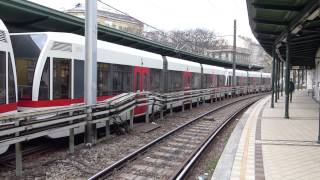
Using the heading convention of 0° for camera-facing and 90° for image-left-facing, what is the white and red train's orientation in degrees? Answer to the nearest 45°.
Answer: approximately 45°
